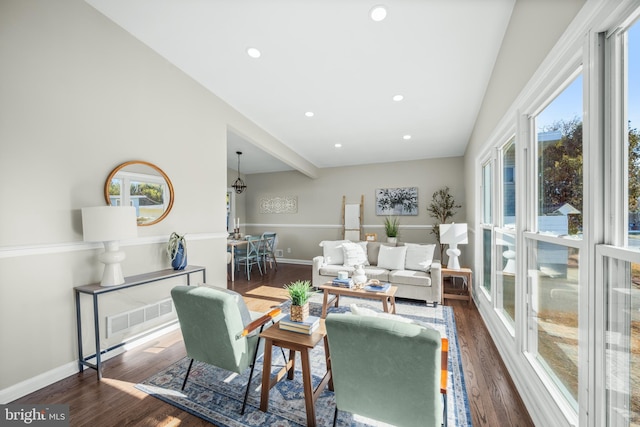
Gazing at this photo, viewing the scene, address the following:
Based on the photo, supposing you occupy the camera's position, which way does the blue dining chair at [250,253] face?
facing away from the viewer and to the left of the viewer

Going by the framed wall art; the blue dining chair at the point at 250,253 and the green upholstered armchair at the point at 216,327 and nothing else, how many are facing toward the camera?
1

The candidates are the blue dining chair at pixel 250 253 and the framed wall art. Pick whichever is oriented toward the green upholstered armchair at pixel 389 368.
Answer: the framed wall art

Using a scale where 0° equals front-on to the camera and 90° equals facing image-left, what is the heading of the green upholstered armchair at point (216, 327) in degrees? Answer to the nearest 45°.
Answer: approximately 225°

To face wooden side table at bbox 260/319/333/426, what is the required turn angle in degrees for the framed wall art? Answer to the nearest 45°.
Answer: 0° — it already faces it

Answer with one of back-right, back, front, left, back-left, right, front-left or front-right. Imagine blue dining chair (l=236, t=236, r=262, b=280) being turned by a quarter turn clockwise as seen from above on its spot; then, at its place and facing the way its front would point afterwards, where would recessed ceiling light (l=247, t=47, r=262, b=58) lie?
back-right

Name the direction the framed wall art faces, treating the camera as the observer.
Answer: facing the viewer

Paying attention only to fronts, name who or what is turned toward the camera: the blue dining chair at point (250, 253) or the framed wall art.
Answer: the framed wall art

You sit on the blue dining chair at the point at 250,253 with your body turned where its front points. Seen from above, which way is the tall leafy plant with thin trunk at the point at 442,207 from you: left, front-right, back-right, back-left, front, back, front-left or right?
back-right

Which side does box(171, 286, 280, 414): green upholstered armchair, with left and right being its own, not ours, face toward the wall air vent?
left

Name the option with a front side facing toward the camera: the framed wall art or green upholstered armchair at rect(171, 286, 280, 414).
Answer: the framed wall art

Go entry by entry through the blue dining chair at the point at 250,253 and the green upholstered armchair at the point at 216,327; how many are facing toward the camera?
0

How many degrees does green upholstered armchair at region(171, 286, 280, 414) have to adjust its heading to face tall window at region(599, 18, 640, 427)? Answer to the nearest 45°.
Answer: approximately 90° to its right

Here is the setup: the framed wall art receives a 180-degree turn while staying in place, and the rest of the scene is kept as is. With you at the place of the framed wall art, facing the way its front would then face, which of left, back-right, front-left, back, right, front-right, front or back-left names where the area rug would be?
back

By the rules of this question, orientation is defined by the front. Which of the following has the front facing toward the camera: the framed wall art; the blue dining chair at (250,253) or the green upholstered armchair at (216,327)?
the framed wall art

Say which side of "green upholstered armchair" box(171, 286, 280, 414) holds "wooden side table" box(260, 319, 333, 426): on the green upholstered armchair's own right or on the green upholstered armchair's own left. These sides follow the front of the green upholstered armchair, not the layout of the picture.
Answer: on the green upholstered armchair's own right

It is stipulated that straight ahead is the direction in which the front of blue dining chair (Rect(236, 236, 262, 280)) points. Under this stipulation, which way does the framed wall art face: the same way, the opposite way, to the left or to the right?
to the left

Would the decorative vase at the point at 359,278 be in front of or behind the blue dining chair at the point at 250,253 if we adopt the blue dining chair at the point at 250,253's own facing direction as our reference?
behind

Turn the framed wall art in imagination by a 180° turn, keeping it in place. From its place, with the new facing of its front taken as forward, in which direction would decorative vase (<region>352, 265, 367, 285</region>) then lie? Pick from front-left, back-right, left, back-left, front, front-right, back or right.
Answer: back
